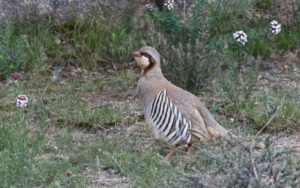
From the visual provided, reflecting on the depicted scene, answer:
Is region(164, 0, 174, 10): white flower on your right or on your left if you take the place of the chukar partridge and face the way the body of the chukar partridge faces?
on your right

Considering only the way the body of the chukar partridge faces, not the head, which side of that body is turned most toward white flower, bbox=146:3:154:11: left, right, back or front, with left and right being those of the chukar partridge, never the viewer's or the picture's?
right

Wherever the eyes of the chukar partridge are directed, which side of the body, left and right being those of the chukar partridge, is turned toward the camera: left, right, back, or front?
left

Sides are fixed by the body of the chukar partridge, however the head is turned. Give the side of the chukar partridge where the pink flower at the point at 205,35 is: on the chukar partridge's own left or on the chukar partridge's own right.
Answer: on the chukar partridge's own right

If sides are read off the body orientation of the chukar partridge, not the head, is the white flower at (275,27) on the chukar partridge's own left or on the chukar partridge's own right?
on the chukar partridge's own right

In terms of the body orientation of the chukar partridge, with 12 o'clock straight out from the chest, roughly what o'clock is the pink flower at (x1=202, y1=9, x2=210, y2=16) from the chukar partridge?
The pink flower is roughly at 3 o'clock from the chukar partridge.

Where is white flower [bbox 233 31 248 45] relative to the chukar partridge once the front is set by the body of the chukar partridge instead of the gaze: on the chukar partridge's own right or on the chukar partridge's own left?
on the chukar partridge's own right

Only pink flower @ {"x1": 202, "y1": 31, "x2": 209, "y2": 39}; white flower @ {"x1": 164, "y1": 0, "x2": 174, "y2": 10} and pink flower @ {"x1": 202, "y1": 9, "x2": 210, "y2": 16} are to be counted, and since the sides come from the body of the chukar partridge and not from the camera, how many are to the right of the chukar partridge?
3
